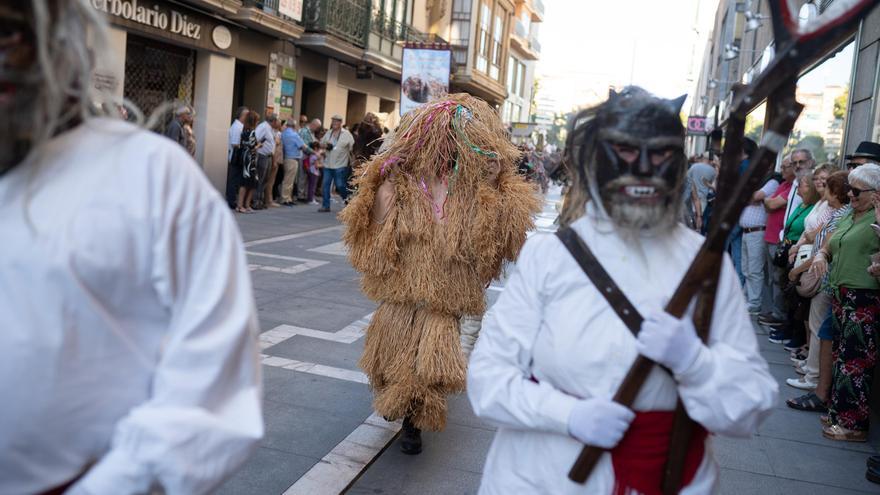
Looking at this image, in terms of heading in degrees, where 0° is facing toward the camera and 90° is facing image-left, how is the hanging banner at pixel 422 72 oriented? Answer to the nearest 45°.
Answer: approximately 0°

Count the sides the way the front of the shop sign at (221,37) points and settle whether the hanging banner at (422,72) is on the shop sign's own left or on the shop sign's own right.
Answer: on the shop sign's own left

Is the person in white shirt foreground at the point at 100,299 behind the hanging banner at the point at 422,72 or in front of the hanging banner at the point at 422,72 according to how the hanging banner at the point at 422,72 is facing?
in front

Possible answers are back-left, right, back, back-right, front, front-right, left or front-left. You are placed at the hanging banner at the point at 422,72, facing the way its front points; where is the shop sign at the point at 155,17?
right

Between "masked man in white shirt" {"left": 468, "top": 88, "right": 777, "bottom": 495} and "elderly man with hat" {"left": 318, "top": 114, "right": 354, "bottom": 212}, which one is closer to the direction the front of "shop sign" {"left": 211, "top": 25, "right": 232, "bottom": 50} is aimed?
the masked man in white shirt

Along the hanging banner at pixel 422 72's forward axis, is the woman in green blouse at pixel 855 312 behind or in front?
in front

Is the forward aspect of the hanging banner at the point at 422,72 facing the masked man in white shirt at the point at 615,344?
yes

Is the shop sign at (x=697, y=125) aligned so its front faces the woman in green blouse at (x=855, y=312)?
yes

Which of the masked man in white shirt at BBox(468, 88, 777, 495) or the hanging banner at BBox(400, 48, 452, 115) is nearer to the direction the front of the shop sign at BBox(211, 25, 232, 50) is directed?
the masked man in white shirt

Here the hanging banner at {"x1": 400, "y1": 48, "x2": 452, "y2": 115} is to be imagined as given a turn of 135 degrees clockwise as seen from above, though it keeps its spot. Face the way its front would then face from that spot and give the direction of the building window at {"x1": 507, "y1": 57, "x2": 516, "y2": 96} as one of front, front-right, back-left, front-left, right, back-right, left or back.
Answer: front-right

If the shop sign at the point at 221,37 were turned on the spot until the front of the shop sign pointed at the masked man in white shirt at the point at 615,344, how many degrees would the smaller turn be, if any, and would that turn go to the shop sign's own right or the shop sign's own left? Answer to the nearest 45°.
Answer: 0° — it already faces them
